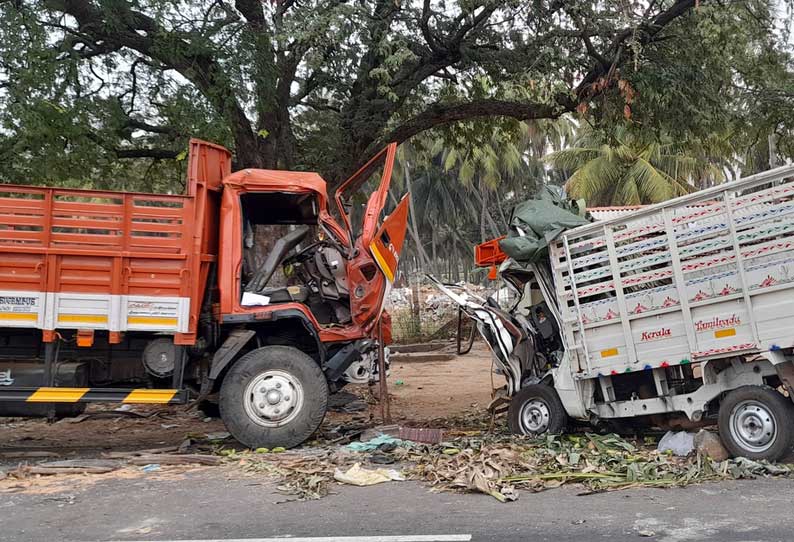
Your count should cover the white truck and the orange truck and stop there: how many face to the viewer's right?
1

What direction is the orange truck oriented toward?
to the viewer's right

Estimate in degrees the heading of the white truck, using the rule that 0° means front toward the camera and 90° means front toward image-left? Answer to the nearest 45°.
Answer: approximately 90°

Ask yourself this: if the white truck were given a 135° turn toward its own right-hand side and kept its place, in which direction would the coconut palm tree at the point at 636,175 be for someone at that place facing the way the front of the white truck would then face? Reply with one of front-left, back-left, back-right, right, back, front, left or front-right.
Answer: front-left

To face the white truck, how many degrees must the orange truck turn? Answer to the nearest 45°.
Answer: approximately 45° to its right

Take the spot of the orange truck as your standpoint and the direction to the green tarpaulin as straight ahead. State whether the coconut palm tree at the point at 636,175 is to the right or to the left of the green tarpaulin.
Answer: left

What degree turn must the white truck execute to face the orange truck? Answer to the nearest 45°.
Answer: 0° — it already faces it

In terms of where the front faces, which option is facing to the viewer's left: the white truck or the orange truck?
the white truck
